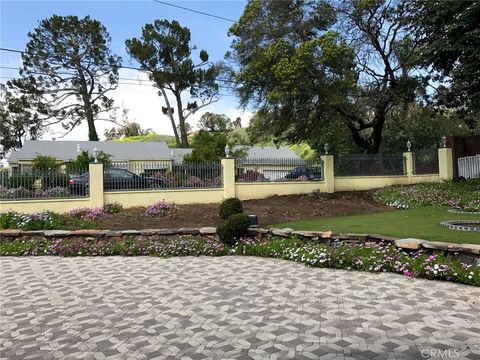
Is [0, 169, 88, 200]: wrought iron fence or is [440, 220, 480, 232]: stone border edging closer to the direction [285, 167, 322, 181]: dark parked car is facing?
the wrought iron fence

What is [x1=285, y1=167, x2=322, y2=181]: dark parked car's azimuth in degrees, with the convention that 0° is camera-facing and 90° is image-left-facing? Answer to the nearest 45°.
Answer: approximately 90°

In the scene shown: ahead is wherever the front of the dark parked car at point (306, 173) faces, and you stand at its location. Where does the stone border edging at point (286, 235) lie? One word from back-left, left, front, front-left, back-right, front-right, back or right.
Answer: left
